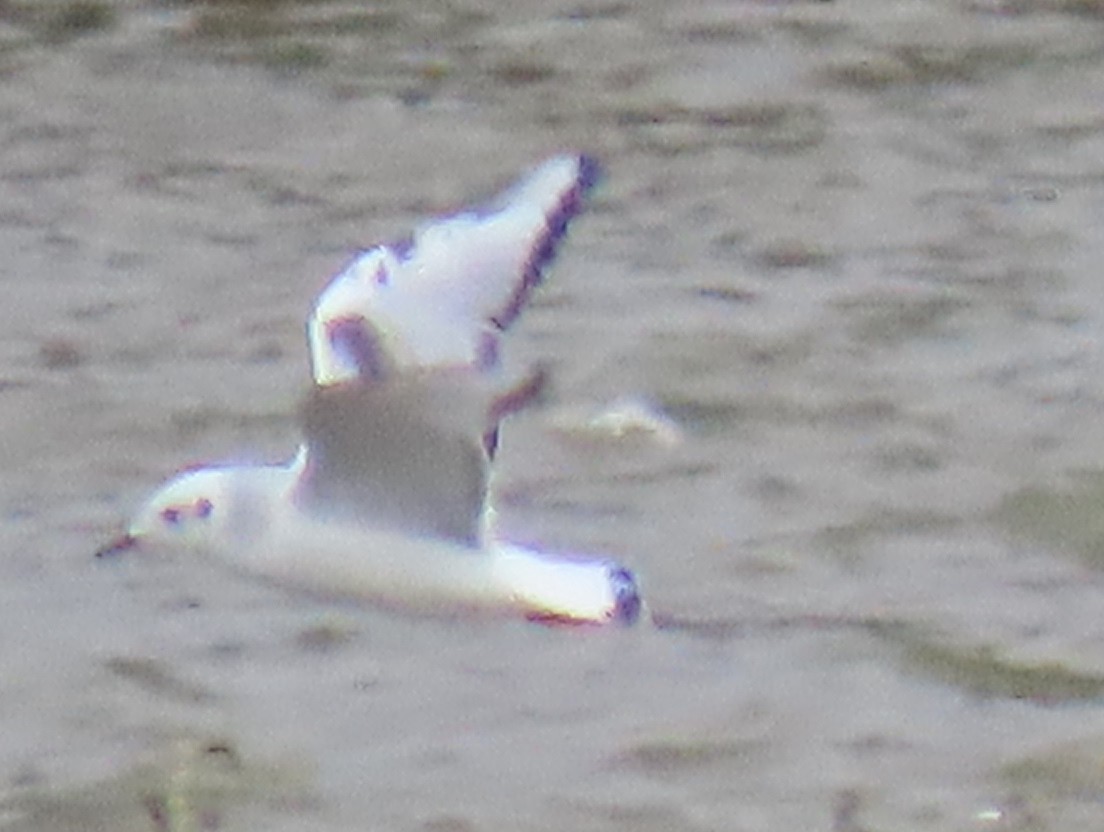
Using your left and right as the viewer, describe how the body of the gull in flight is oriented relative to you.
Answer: facing to the left of the viewer
